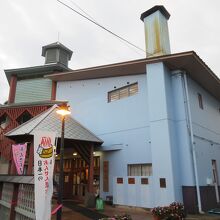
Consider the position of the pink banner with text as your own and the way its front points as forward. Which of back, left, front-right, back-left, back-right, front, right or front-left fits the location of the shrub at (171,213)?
front-left

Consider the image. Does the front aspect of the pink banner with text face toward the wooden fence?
yes

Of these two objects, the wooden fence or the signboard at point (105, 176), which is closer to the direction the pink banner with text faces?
the wooden fence

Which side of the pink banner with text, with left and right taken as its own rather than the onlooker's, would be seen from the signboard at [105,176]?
left

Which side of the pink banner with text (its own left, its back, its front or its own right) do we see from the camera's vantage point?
front

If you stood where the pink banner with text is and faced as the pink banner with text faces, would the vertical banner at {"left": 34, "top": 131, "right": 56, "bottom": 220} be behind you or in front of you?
in front

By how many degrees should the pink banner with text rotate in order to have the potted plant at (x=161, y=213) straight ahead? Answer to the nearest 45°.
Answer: approximately 45° to its left

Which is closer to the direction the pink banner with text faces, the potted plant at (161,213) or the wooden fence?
the wooden fence

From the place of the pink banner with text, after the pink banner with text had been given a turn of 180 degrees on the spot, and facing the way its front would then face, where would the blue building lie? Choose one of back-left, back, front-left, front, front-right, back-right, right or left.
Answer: right

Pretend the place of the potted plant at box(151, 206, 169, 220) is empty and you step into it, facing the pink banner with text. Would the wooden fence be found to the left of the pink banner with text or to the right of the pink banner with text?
left

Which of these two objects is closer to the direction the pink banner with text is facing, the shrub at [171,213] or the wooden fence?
the wooden fence
